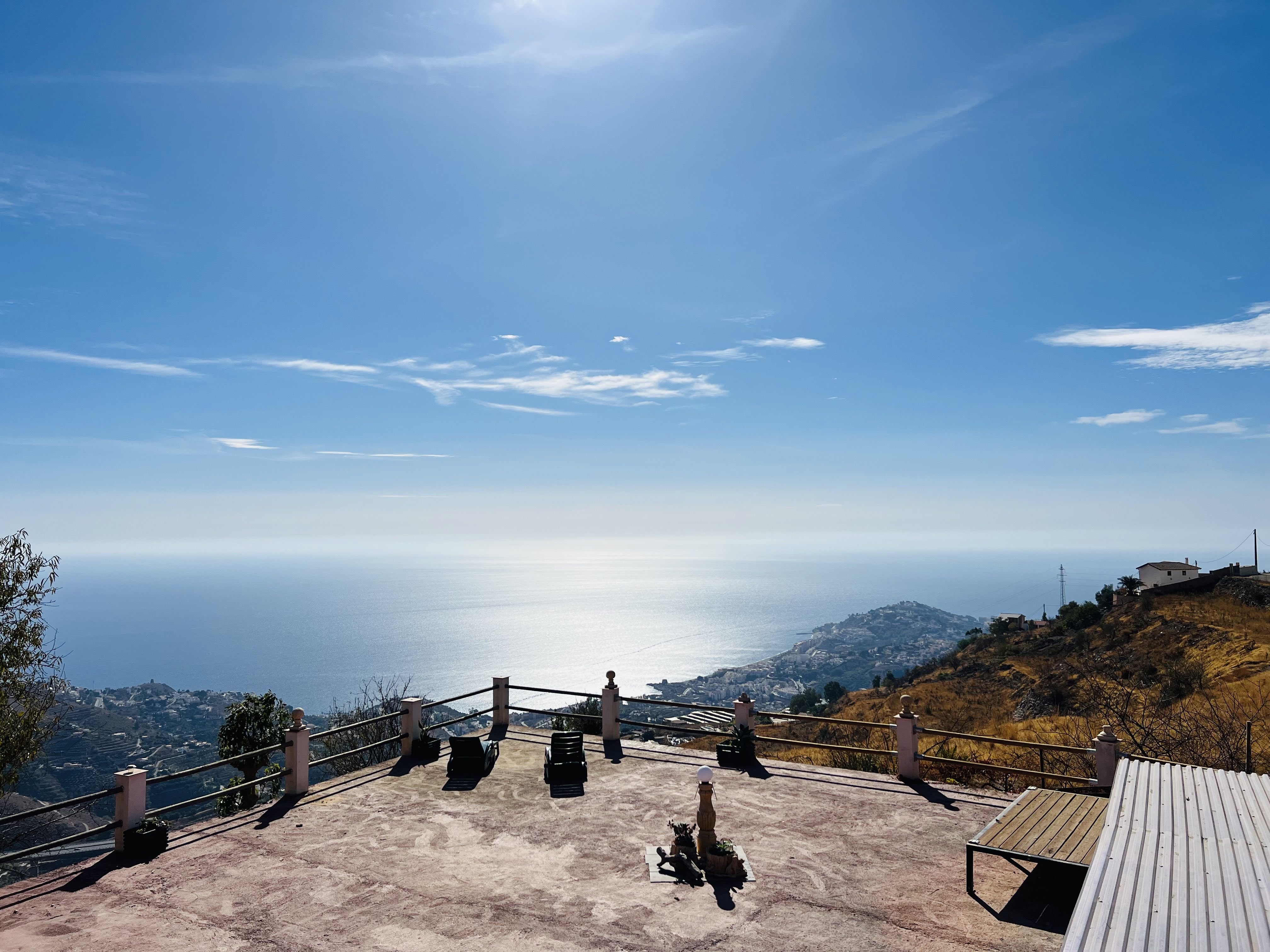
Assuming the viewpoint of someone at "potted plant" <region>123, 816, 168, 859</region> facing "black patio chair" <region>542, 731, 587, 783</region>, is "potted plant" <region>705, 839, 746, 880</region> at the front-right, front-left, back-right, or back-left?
front-right

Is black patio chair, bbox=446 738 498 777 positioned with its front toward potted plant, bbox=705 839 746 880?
no

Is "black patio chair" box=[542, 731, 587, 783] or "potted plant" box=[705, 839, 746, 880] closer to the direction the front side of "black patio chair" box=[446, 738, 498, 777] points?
the black patio chair

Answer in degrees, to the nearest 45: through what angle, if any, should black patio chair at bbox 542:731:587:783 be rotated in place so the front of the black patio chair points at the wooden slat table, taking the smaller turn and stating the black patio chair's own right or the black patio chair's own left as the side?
approximately 45° to the black patio chair's own left

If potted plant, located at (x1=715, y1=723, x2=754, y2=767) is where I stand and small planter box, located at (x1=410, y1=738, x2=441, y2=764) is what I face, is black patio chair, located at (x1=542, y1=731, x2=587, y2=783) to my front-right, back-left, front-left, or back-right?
front-left

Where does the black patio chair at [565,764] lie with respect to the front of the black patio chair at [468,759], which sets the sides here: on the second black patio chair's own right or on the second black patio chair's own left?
on the second black patio chair's own right

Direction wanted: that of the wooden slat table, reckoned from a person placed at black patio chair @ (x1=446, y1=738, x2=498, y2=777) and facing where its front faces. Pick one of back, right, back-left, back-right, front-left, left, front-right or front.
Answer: right

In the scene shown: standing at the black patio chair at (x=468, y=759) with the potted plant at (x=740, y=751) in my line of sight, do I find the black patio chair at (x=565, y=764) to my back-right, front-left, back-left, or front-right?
front-right

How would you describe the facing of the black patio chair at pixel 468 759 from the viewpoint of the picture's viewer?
facing away from the viewer and to the right of the viewer

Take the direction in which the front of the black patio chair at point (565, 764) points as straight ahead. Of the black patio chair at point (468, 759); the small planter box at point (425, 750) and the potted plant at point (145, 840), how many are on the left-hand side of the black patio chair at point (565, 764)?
0

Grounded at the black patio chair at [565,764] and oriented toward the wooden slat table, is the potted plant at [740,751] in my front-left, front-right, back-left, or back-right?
front-left
